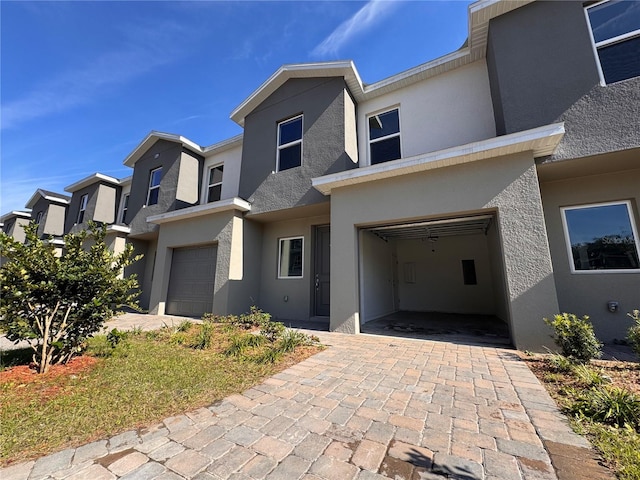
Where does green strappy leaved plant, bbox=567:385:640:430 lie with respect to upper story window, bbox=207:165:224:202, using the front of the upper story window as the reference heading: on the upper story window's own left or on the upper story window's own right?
on the upper story window's own left

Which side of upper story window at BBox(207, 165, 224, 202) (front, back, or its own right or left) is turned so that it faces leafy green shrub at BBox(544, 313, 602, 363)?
left

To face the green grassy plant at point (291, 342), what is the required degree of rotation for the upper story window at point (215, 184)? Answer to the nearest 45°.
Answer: approximately 45° to its left

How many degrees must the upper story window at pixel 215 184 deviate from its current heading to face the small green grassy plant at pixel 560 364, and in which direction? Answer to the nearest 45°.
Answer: approximately 90° to its left

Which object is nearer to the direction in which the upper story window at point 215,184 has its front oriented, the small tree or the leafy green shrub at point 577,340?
the small tree

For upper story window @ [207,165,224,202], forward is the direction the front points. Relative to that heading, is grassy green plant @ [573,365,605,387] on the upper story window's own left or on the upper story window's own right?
on the upper story window's own left

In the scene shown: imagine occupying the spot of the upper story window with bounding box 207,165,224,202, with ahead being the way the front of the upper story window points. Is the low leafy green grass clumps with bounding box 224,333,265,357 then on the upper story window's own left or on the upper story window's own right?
on the upper story window's own left

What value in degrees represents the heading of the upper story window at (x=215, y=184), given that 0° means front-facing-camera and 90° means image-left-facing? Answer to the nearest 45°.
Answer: approximately 45°
